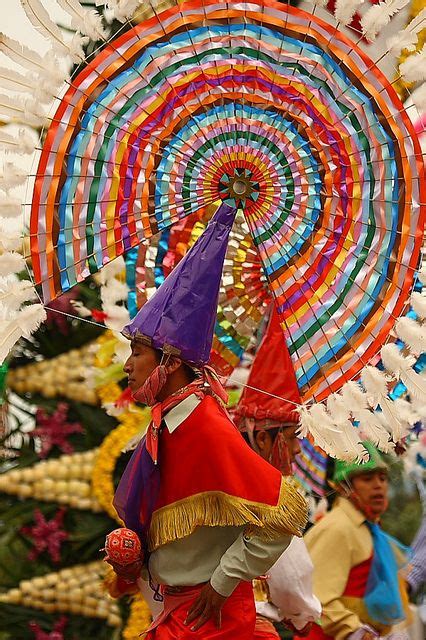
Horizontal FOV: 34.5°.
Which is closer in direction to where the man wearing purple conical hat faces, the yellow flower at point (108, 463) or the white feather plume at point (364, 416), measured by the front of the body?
the yellow flower

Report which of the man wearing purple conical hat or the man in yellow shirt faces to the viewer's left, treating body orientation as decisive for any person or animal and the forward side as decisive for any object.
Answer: the man wearing purple conical hat

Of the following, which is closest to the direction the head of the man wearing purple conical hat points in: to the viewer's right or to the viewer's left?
to the viewer's left

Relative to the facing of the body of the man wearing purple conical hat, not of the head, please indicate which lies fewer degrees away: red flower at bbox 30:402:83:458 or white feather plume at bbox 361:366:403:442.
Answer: the red flower

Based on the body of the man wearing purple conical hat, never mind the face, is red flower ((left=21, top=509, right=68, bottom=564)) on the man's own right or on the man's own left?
on the man's own right

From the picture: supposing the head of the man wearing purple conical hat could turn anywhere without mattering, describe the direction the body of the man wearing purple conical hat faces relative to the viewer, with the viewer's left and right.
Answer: facing to the left of the viewer

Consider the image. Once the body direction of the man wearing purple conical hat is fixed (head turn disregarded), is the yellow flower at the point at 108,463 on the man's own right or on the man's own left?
on the man's own right

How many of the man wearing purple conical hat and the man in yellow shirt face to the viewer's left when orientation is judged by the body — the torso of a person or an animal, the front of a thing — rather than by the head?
1
